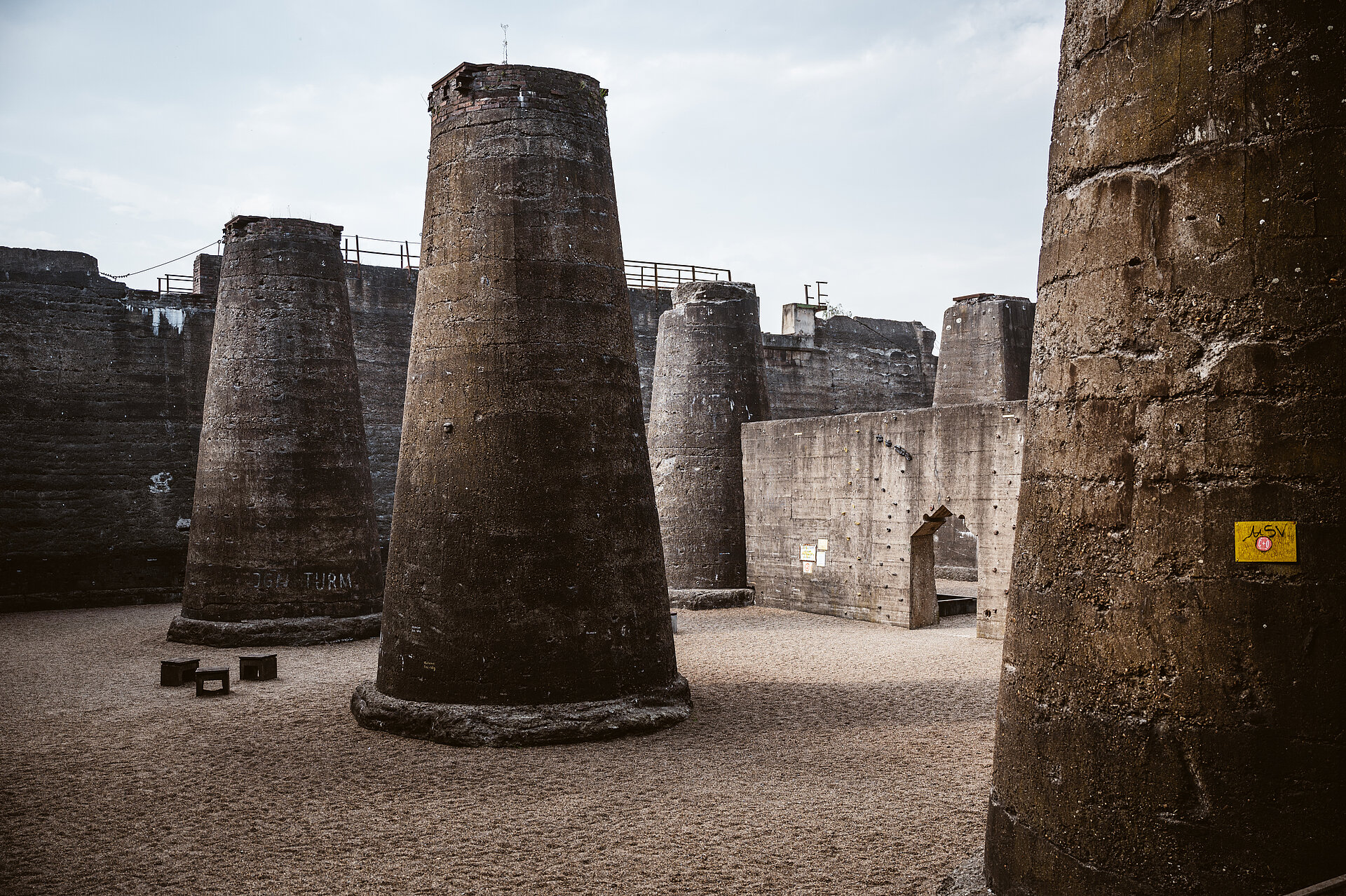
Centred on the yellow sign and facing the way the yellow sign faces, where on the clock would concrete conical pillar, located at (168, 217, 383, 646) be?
The concrete conical pillar is roughly at 4 o'clock from the yellow sign.

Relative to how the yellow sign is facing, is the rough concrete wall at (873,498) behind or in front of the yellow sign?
behind

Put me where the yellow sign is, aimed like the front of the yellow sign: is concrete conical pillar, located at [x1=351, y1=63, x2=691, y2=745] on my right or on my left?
on my right

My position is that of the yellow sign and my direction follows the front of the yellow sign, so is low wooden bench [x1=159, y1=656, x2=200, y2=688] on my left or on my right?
on my right

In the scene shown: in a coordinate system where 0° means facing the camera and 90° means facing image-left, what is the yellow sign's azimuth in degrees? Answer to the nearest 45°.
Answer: approximately 0°

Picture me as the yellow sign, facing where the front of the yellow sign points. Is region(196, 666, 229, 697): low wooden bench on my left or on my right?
on my right
